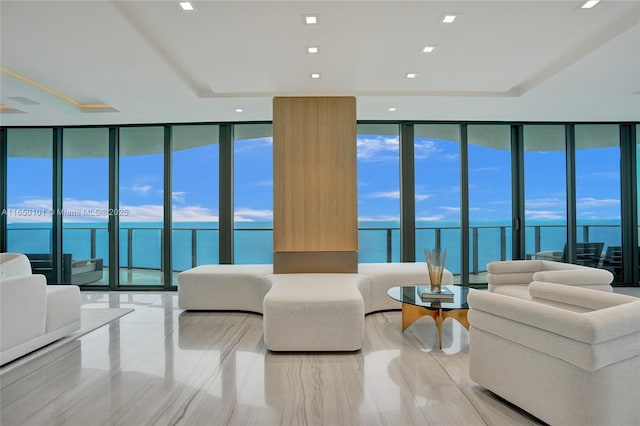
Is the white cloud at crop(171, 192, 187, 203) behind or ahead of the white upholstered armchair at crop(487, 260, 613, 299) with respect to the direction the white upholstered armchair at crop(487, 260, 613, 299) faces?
ahead

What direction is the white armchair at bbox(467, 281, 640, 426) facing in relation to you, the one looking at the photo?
facing away from the viewer and to the left of the viewer

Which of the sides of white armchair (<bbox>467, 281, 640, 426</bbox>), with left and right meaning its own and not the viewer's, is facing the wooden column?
front

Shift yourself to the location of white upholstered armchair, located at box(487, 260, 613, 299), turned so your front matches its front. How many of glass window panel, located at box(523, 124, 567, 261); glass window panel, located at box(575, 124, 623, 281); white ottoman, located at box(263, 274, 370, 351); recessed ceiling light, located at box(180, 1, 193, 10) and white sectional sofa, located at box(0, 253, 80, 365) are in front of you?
3

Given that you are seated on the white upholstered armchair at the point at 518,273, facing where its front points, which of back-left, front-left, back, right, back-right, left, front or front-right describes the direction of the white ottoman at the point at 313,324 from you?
front

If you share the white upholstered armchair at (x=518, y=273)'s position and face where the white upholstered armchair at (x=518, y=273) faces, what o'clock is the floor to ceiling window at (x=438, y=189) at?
The floor to ceiling window is roughly at 3 o'clock from the white upholstered armchair.

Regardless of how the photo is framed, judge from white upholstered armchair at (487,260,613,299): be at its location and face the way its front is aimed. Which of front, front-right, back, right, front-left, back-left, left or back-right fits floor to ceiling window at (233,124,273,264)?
front-right

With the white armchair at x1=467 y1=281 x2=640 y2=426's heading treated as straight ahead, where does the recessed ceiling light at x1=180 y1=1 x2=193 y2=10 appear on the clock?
The recessed ceiling light is roughly at 10 o'clock from the white armchair.

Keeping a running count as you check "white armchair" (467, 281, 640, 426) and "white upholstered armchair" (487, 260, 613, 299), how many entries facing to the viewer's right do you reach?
0

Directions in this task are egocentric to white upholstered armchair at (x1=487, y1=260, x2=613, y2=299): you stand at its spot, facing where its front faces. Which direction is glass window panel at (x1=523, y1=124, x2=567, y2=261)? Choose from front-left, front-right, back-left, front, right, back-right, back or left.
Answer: back-right

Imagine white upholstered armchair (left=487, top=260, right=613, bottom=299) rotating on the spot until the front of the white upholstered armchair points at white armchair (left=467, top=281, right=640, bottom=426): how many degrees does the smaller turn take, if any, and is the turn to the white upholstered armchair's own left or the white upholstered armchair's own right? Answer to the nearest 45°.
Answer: approximately 45° to the white upholstered armchair's own left

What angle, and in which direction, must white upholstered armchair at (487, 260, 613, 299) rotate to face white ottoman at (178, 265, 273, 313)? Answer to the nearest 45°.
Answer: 0° — it already faces it

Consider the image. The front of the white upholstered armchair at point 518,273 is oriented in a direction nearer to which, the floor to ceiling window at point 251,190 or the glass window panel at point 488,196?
the floor to ceiling window

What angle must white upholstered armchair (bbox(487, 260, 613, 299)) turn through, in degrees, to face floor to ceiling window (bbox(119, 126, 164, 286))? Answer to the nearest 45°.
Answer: approximately 45° to its right
